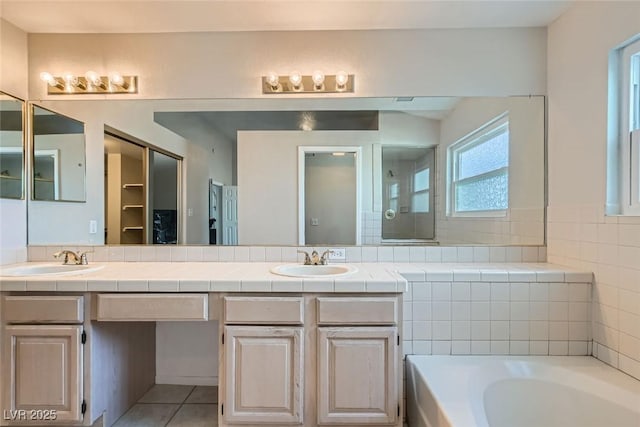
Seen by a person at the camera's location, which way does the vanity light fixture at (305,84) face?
facing the viewer

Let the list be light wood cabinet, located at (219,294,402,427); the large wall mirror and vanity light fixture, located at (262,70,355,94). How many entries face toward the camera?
3

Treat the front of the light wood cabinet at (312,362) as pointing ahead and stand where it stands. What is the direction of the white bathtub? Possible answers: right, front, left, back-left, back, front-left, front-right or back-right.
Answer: left

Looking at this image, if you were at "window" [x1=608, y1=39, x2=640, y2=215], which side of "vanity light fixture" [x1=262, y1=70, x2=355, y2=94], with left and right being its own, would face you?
left

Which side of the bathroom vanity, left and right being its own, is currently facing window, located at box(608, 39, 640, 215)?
left

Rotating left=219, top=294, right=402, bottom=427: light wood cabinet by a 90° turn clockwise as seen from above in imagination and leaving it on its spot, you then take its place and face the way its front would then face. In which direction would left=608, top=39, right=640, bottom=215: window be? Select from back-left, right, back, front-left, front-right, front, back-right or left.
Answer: back

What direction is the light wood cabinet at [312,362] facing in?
toward the camera

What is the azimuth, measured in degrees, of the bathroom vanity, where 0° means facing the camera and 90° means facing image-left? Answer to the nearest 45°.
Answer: approximately 0°

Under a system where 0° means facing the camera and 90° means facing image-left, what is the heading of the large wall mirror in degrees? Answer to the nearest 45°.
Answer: approximately 0°

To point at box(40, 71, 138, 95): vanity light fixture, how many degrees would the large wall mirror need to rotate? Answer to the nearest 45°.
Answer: approximately 90° to its right
